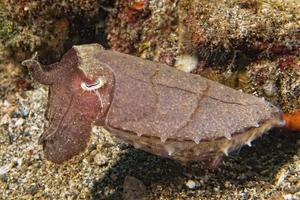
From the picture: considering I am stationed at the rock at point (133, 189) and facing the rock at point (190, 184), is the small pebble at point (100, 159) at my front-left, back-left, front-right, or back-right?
back-left

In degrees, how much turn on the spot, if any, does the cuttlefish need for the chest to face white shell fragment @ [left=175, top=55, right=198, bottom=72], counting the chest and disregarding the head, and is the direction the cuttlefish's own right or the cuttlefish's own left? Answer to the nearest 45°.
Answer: approximately 90° to the cuttlefish's own right

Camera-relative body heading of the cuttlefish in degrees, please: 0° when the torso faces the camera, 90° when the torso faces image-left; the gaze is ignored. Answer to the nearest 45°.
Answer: approximately 90°
